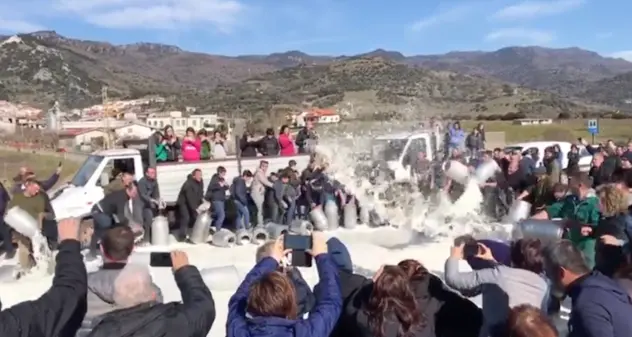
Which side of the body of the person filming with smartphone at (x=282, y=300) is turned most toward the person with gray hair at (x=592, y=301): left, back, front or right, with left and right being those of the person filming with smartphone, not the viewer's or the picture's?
right

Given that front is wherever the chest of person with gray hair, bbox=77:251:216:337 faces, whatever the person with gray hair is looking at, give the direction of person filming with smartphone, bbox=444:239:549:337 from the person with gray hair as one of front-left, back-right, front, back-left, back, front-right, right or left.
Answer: right

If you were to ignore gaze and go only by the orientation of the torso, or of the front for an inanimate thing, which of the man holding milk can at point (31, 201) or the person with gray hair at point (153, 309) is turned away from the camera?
the person with gray hair

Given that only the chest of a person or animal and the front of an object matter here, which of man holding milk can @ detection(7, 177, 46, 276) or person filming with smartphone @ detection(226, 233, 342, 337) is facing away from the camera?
the person filming with smartphone

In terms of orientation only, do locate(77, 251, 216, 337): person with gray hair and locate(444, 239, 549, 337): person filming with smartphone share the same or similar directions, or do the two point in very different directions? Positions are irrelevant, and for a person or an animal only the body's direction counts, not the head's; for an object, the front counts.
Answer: same or similar directions

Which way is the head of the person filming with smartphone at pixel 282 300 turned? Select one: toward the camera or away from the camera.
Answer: away from the camera

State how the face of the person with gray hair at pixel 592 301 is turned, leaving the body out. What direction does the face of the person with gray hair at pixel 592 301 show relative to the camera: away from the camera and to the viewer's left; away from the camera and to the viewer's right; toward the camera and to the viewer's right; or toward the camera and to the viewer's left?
away from the camera and to the viewer's left

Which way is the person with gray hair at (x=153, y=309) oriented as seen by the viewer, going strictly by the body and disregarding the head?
away from the camera

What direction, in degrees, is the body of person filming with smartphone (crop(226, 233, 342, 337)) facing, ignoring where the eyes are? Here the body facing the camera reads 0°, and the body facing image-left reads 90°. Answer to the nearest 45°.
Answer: approximately 180°

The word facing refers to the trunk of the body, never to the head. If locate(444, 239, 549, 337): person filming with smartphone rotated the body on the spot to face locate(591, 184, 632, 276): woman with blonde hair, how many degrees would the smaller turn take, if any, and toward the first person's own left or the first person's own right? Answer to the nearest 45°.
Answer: approximately 90° to the first person's own right

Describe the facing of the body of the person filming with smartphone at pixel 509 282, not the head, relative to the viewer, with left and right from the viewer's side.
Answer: facing away from the viewer and to the left of the viewer

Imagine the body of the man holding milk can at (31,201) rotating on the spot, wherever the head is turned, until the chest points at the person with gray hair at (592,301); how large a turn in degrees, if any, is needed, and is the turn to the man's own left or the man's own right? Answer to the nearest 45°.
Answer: approximately 45° to the man's own right

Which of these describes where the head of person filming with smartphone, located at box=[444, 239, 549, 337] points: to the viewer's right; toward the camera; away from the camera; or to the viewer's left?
away from the camera

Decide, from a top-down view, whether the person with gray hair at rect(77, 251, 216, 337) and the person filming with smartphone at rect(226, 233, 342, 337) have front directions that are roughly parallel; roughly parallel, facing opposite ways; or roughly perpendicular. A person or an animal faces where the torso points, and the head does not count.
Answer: roughly parallel

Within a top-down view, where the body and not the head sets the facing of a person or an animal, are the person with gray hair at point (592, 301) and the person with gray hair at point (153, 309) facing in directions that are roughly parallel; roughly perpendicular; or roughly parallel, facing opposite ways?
roughly parallel

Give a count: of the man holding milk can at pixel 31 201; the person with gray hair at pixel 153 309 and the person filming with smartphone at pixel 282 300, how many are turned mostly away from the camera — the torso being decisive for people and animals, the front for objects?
2
